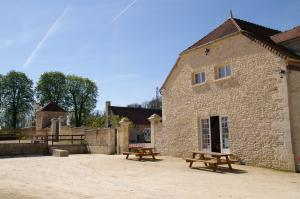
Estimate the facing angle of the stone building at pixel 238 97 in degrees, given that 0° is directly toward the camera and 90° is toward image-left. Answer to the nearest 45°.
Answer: approximately 45°

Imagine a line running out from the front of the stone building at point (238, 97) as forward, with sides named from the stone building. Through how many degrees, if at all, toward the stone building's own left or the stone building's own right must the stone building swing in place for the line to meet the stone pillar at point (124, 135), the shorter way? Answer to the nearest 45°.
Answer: approximately 90° to the stone building's own right

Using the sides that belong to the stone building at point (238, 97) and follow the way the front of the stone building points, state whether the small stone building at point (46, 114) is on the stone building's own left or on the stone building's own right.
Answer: on the stone building's own right

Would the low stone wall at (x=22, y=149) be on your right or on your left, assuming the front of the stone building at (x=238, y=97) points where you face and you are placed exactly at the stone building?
on your right

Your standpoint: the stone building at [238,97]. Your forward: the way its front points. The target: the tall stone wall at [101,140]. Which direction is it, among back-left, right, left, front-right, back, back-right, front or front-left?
right

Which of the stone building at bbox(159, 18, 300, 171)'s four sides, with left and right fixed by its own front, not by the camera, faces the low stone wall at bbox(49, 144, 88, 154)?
right

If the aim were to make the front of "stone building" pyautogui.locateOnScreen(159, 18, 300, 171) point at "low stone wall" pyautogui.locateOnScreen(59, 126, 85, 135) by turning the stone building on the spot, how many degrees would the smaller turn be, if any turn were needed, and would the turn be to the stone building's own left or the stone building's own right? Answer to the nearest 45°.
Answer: approximately 90° to the stone building's own right

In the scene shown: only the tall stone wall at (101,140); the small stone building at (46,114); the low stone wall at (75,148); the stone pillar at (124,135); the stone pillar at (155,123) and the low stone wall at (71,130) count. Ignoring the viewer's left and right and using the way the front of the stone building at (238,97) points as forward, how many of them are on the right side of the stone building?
6

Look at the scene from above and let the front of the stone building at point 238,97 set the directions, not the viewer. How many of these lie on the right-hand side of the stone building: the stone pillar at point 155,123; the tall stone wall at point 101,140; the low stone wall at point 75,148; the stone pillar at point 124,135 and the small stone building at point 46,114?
5

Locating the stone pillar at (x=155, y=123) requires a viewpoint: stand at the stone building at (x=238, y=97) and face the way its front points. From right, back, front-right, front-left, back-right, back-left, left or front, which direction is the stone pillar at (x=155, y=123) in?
right

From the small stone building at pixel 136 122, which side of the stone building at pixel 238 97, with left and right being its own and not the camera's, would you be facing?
right
